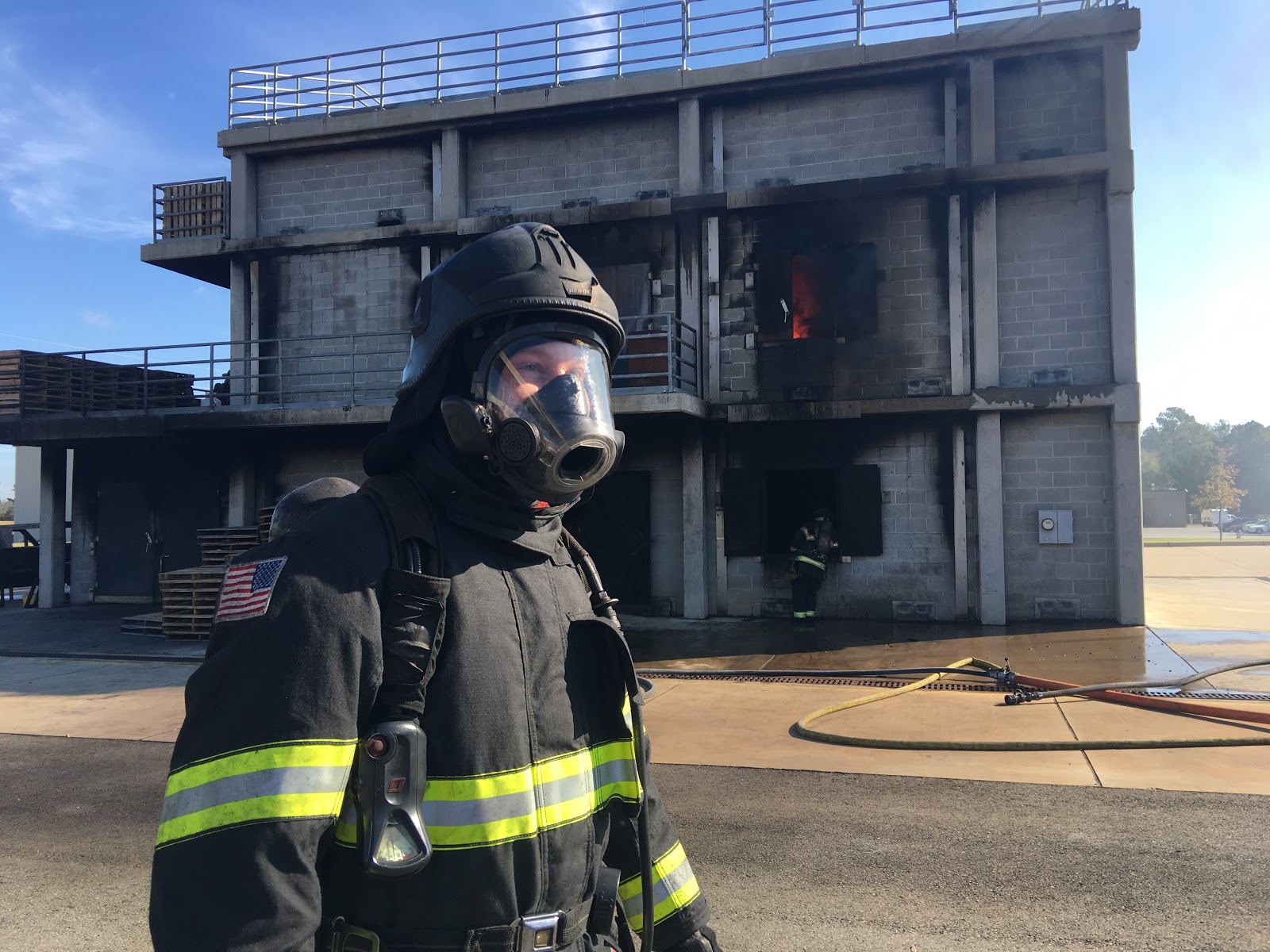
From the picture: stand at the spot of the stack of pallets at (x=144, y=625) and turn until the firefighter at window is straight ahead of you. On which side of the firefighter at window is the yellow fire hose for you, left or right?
right

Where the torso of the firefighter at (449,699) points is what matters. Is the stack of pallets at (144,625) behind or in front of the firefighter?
behind

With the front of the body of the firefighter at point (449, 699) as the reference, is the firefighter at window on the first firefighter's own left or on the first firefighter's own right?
on the first firefighter's own left

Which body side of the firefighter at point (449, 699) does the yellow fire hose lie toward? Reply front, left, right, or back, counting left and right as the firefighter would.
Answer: left

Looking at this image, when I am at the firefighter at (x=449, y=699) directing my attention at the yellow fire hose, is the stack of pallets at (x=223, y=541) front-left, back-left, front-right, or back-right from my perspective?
front-left

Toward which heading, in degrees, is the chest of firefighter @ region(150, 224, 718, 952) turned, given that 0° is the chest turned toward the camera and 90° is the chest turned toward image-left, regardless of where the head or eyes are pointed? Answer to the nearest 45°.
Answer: approximately 315°

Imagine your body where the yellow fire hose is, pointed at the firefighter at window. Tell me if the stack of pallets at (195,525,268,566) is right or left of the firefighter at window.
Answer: left

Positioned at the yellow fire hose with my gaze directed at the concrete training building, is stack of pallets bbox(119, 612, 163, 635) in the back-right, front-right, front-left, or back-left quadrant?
front-left

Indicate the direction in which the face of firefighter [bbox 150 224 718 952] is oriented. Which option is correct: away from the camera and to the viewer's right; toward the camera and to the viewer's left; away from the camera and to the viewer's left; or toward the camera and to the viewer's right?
toward the camera and to the viewer's right

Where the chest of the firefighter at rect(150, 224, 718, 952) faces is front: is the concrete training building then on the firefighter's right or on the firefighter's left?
on the firefighter's left
